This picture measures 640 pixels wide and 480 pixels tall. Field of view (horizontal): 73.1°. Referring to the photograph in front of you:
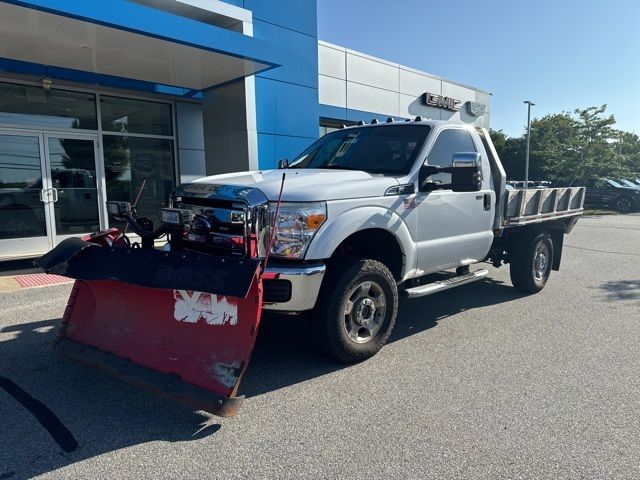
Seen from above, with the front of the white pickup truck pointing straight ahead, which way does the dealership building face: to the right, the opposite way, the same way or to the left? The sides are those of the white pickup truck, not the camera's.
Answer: to the left

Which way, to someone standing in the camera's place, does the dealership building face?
facing the viewer and to the right of the viewer

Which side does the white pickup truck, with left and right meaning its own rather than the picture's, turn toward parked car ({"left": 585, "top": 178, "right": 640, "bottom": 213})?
back

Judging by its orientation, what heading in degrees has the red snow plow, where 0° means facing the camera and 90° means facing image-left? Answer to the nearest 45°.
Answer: approximately 45°

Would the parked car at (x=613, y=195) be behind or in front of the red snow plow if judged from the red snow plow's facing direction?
behind

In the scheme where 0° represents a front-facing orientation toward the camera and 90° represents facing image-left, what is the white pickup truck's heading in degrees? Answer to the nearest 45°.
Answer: approximately 45°

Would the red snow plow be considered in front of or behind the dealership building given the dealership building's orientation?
in front

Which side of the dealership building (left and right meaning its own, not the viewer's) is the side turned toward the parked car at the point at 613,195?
left

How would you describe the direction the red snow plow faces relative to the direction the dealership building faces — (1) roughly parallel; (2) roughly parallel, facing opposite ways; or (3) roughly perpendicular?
roughly perpendicular

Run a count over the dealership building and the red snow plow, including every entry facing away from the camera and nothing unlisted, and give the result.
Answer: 0

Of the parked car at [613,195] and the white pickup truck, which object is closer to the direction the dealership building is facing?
the white pickup truck
